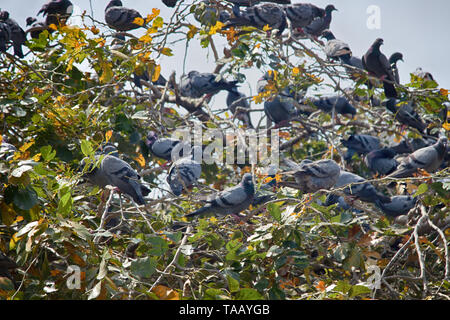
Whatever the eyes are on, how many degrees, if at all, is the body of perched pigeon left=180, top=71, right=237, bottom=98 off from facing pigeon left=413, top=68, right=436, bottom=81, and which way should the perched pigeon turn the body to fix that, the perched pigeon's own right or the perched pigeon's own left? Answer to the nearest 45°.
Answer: approximately 180°

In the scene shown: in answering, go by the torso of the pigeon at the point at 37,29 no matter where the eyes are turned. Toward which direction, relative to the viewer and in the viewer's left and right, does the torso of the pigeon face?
facing to the left of the viewer

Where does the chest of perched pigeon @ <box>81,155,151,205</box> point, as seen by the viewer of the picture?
to the viewer's left

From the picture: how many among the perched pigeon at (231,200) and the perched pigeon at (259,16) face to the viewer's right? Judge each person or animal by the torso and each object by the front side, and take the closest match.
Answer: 2

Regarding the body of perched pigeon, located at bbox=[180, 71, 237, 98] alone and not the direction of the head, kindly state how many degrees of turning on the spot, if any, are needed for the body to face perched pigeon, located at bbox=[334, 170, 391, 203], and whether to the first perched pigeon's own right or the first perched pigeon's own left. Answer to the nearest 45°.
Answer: approximately 135° to the first perched pigeon's own left

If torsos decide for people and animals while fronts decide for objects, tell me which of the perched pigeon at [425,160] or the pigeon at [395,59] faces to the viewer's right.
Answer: the perched pigeon

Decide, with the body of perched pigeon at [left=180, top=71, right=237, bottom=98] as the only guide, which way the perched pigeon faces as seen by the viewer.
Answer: to the viewer's left

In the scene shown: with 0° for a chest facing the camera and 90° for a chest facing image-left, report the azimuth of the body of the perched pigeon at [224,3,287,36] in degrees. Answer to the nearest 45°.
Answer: approximately 270°

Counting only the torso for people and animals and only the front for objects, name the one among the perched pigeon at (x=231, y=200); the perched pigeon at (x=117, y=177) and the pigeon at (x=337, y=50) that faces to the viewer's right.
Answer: the perched pigeon at (x=231, y=200)

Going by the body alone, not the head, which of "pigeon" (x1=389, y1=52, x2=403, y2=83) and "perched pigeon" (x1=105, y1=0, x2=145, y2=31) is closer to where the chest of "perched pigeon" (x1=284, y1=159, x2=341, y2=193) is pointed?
the pigeon

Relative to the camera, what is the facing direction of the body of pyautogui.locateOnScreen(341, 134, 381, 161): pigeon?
to the viewer's left
